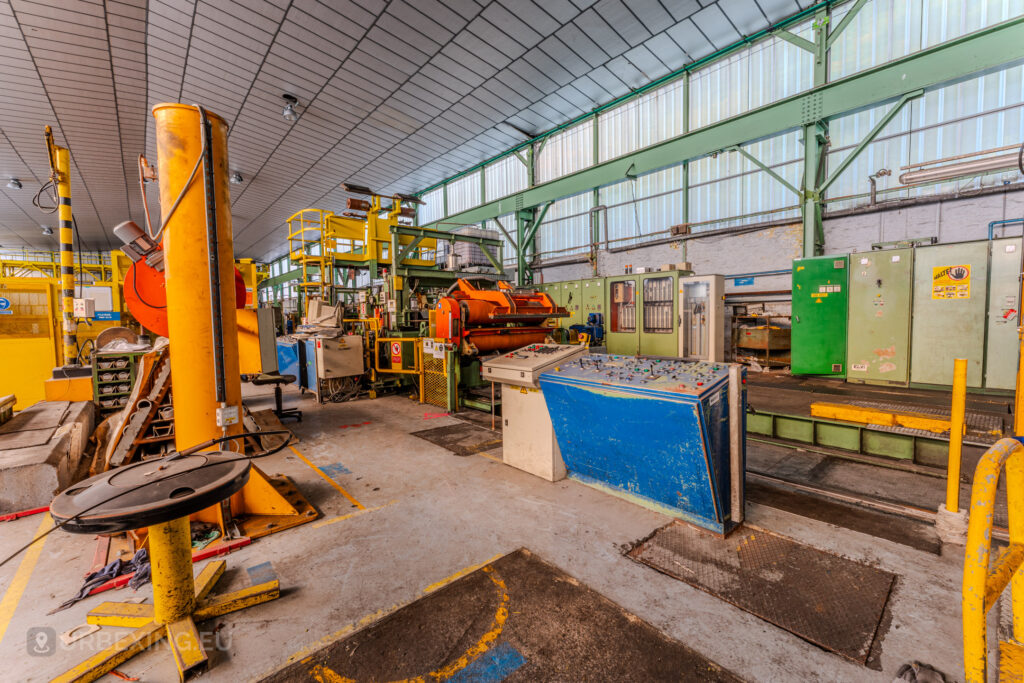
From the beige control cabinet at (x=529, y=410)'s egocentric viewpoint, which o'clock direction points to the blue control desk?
The blue control desk is roughly at 9 o'clock from the beige control cabinet.

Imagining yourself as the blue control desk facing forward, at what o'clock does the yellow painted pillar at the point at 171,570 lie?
The yellow painted pillar is roughly at 12 o'clock from the blue control desk.

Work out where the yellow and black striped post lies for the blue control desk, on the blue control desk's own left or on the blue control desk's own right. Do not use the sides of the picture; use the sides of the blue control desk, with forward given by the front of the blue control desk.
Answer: on the blue control desk's own right

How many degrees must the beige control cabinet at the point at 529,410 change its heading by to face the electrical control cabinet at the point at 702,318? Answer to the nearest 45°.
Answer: approximately 180°

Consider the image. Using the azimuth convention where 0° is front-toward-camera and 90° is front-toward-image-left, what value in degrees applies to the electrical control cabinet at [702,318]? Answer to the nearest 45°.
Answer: approximately 45°

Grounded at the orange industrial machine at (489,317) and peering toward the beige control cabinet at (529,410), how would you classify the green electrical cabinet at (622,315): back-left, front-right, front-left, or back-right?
back-left

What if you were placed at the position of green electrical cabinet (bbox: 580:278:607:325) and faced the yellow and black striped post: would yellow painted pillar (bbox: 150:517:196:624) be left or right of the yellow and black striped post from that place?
left
